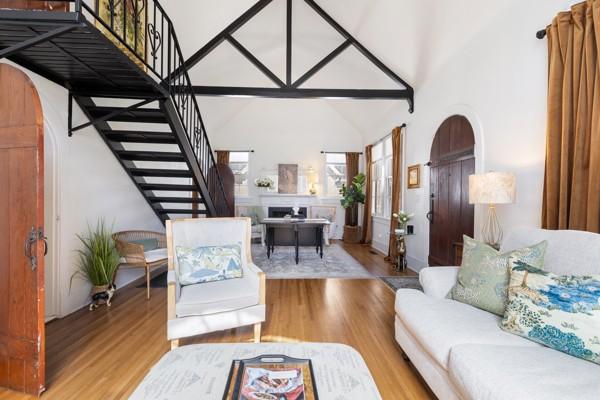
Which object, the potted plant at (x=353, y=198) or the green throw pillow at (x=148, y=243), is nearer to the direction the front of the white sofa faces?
the green throw pillow

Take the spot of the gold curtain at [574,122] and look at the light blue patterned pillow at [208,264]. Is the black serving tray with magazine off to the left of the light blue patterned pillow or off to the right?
left

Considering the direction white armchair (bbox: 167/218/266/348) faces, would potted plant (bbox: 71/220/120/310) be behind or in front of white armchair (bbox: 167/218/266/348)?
behind

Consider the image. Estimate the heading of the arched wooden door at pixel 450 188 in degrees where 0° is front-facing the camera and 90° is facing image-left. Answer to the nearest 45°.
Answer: approximately 45°

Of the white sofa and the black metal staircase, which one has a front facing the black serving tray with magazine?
the white sofa

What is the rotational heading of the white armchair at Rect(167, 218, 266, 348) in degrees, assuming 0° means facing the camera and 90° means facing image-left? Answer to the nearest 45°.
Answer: approximately 315°

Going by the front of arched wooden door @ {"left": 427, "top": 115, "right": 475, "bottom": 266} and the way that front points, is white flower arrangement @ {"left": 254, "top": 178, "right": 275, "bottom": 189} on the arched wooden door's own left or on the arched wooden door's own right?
on the arched wooden door's own right

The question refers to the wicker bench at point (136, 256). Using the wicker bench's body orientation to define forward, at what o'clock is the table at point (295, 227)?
The table is roughly at 10 o'clock from the wicker bench.

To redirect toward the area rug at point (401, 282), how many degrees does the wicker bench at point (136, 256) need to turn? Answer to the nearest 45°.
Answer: approximately 45° to its left
